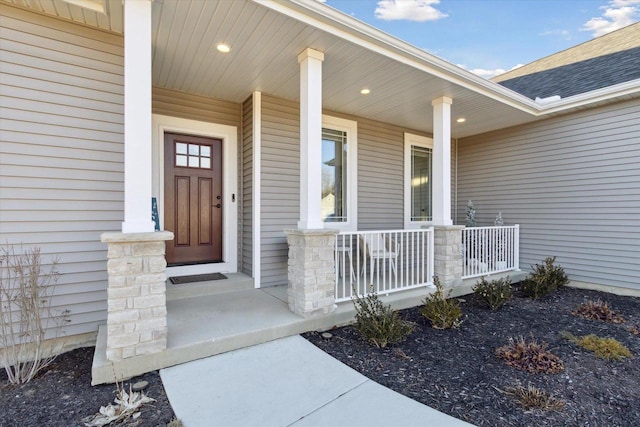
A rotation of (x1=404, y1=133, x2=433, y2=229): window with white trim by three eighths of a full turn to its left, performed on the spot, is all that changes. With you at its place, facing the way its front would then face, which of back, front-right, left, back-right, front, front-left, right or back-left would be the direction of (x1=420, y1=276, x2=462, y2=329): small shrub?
back

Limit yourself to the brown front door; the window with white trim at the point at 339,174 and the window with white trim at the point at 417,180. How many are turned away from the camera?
0

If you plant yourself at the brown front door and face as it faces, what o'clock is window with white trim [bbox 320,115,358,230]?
The window with white trim is roughly at 9 o'clock from the brown front door.

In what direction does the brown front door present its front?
toward the camera

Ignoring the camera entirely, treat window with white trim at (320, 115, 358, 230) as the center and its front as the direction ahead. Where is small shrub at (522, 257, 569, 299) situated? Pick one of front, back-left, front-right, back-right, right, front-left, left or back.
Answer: front-left

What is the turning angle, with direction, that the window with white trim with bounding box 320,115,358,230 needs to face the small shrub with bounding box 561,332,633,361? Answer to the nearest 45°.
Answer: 0° — it already faces it

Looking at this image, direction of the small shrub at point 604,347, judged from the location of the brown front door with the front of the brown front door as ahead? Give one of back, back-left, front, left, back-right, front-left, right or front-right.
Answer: front-left

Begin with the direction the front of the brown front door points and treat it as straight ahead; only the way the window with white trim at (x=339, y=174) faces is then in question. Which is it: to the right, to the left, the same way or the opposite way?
the same way

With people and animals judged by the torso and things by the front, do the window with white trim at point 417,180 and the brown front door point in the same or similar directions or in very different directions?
same or similar directions

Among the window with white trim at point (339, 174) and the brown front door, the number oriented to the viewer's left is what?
0

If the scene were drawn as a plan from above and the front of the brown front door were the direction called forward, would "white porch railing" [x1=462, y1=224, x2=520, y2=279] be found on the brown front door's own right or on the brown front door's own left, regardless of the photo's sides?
on the brown front door's own left

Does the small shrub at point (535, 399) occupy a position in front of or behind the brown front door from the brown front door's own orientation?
in front
